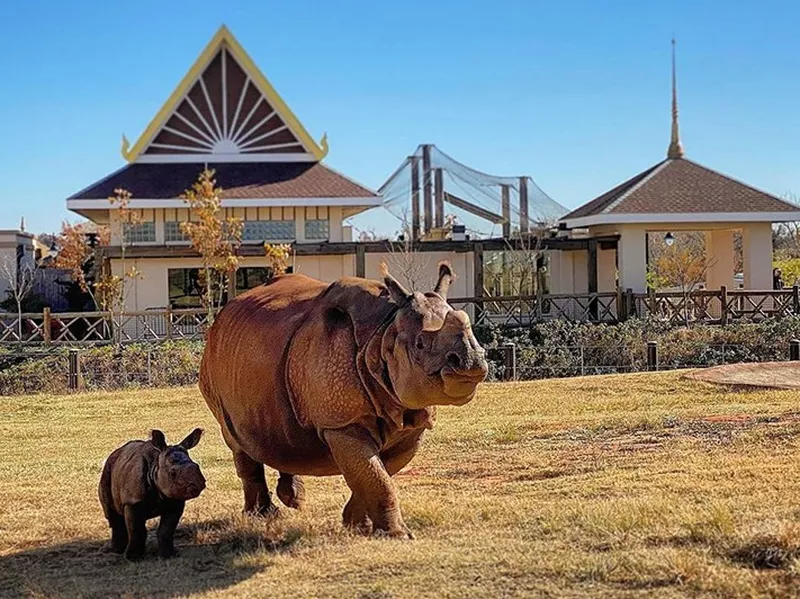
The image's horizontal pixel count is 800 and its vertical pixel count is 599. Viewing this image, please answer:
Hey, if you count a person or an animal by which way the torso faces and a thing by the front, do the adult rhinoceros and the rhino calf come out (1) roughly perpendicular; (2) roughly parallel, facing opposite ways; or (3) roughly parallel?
roughly parallel

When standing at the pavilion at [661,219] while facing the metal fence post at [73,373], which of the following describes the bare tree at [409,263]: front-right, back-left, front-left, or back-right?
front-right

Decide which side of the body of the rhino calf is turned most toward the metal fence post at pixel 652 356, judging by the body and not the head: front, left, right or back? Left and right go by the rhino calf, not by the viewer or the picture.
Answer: left

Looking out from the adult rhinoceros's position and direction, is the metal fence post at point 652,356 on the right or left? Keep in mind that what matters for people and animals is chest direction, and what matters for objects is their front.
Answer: on its left

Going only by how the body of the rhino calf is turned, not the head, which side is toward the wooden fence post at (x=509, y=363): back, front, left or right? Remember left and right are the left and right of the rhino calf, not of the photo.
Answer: left

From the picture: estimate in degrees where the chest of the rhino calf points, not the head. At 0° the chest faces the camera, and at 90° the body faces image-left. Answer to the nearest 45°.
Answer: approximately 315°

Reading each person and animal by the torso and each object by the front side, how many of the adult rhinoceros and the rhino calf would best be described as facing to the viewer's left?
0

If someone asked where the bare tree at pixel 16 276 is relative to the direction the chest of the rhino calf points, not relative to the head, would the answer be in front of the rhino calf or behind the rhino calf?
behind

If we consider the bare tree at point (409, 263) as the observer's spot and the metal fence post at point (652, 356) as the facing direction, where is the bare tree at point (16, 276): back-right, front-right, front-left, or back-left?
back-right

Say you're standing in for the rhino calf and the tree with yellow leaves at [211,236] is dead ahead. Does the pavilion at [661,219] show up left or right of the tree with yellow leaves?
right

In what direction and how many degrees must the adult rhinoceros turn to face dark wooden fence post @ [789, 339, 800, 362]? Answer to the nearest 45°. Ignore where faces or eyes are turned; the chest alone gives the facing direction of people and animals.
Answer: approximately 90° to its left

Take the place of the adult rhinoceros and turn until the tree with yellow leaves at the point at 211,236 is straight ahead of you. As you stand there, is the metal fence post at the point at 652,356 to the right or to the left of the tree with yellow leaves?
right

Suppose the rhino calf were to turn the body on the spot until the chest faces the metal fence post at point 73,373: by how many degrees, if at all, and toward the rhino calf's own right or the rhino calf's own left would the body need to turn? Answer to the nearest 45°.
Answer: approximately 135° to the rhino calf's own left

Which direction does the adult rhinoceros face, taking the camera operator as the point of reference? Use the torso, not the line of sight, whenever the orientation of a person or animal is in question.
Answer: facing the viewer and to the right of the viewer
